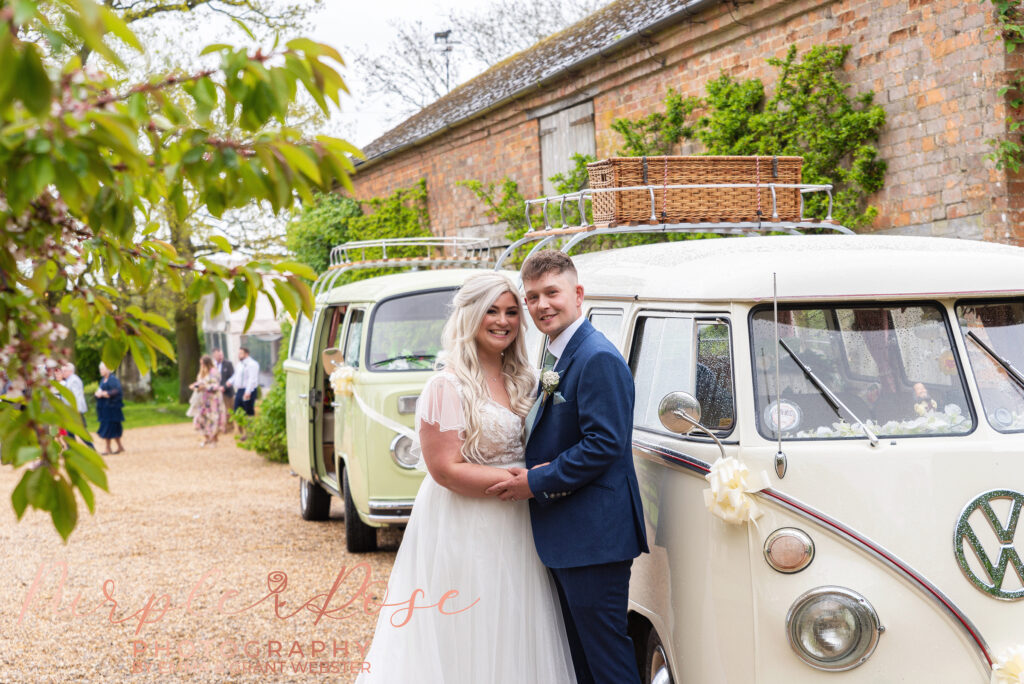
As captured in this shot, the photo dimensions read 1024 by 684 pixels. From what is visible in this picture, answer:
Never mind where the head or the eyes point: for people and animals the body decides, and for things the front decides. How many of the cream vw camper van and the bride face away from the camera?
0

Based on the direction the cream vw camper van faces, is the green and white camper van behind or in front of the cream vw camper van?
behind

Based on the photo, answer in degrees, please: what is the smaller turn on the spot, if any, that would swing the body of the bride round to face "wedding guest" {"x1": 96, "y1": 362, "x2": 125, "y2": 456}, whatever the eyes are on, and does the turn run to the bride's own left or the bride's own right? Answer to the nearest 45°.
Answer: approximately 180°

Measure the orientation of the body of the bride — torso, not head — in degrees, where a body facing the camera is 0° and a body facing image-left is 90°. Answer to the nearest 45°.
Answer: approximately 315°

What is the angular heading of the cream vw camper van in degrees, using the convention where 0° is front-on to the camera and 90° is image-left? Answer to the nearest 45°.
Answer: approximately 315°

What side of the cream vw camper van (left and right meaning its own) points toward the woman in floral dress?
back

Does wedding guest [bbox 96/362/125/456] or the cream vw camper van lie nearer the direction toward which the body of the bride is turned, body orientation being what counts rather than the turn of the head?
the cream vw camper van

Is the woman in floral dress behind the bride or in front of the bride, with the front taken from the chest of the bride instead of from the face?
behind
